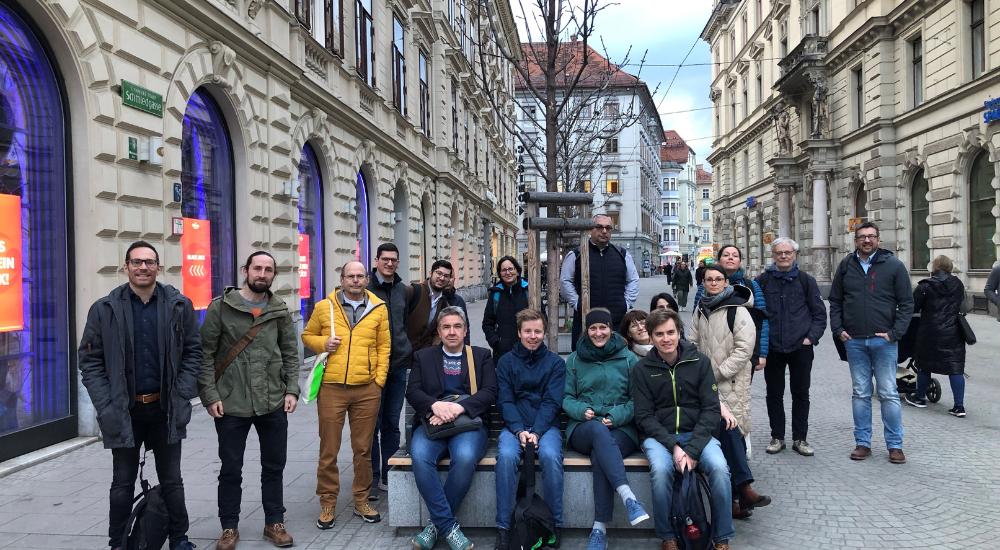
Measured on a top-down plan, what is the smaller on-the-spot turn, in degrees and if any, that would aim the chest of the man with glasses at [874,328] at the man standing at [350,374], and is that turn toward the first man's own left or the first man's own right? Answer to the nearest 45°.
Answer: approximately 45° to the first man's own right

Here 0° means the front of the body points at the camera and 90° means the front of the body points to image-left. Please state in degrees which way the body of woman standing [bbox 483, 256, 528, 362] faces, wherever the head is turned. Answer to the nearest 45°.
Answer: approximately 0°

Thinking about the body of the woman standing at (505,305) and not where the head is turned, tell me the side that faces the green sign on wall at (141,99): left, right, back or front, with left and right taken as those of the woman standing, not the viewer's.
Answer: right

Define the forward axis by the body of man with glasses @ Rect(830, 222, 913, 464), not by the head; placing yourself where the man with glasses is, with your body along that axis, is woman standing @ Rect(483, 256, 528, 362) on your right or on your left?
on your right

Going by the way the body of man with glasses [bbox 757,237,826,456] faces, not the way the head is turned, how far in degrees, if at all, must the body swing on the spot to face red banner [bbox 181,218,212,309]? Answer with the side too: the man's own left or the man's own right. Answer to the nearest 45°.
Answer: approximately 90° to the man's own right

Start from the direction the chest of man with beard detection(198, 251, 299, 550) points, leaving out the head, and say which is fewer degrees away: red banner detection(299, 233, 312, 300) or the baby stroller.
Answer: the baby stroller

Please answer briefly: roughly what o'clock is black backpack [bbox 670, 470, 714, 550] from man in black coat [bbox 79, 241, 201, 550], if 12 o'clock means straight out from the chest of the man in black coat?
The black backpack is roughly at 10 o'clock from the man in black coat.

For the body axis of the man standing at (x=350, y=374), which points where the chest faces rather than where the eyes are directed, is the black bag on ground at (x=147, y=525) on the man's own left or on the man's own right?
on the man's own right
